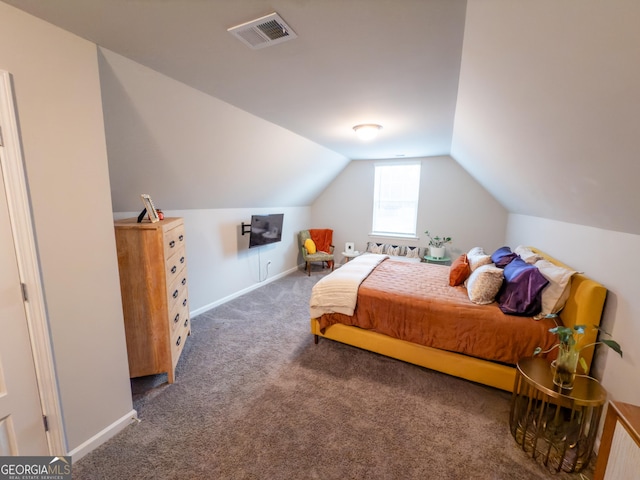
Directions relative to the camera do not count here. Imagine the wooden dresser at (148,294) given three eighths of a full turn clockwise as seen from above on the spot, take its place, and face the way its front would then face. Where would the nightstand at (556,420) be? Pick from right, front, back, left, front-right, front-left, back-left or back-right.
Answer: left

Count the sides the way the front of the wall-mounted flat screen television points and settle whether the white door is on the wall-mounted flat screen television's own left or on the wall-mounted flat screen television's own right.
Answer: on the wall-mounted flat screen television's own right

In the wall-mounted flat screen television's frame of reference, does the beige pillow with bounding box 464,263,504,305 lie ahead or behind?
ahead

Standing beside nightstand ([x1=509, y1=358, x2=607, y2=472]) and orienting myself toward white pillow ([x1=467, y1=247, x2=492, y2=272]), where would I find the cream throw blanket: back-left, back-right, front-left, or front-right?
front-left

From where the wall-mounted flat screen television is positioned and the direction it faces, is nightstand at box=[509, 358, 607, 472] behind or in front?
in front

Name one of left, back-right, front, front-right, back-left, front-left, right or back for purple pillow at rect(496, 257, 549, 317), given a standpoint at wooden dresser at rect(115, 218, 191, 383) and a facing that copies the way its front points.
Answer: front-right

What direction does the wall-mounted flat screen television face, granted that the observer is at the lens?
facing the viewer and to the right of the viewer

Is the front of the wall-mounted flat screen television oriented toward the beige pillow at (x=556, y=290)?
yes

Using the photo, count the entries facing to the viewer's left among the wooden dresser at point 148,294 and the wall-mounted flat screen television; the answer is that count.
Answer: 0

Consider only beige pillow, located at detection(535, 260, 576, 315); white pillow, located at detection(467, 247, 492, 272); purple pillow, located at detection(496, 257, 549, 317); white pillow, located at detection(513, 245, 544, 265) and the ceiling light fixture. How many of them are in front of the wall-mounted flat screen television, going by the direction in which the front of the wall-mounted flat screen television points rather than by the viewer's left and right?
5

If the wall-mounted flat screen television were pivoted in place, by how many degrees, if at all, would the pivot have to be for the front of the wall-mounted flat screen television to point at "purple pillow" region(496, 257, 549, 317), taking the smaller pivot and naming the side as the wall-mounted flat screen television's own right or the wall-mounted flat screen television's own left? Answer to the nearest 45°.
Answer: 0° — it already faces it

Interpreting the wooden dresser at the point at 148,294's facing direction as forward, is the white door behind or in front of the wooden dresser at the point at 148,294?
behind

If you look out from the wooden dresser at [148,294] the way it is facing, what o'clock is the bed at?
The bed is roughly at 1 o'clock from the wooden dresser.

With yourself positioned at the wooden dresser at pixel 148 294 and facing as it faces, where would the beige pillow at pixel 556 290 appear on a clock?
The beige pillow is roughly at 1 o'clock from the wooden dresser.

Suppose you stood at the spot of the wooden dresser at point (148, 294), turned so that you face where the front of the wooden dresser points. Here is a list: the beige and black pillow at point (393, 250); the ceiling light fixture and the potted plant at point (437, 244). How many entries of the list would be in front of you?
3

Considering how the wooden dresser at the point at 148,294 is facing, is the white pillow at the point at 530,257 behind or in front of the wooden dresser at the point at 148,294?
in front

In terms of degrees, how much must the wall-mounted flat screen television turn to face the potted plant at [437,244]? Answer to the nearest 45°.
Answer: approximately 45° to its left

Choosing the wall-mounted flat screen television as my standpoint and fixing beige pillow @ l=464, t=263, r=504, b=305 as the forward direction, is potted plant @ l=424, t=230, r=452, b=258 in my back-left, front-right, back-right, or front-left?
front-left

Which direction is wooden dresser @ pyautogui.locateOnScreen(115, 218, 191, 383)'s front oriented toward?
to the viewer's right

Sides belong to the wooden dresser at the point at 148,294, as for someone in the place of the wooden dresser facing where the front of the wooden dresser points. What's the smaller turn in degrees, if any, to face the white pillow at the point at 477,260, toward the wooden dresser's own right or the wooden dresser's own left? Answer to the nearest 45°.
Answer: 0° — it already faces it
